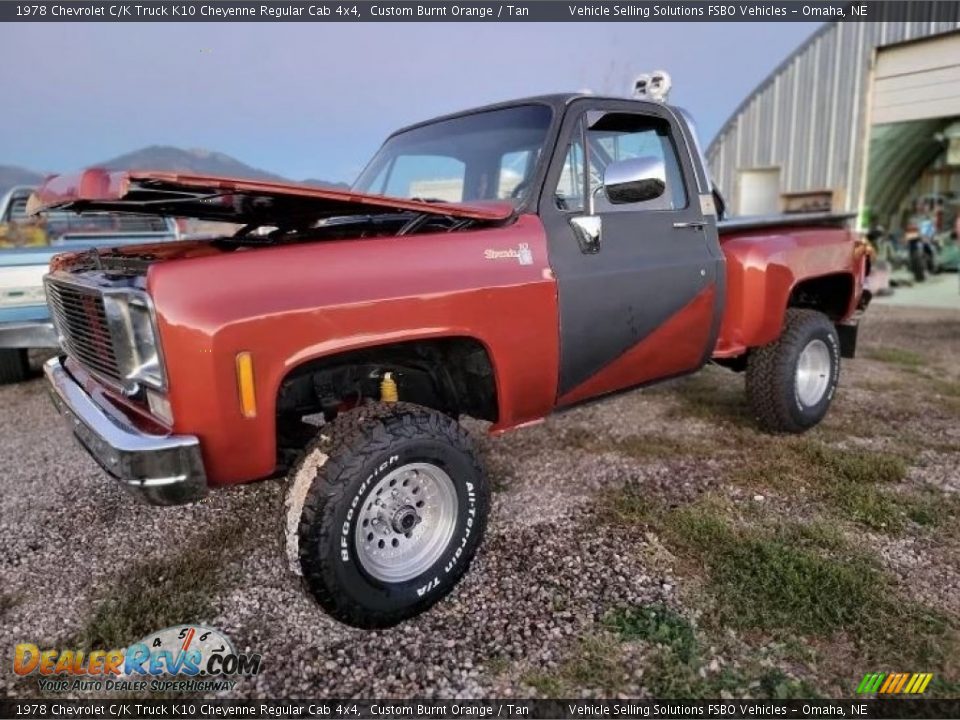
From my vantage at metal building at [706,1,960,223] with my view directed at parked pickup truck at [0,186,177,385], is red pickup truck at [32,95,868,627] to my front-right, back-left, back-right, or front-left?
front-left

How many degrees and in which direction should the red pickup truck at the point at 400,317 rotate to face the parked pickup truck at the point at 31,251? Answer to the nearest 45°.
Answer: approximately 90° to its right

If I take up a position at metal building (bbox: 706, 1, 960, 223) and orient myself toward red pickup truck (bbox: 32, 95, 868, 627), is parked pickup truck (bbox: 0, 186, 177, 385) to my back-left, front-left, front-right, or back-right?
front-right

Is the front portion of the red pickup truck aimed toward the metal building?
no

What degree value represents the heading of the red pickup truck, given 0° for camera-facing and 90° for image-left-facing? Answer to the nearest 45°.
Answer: approximately 45°
